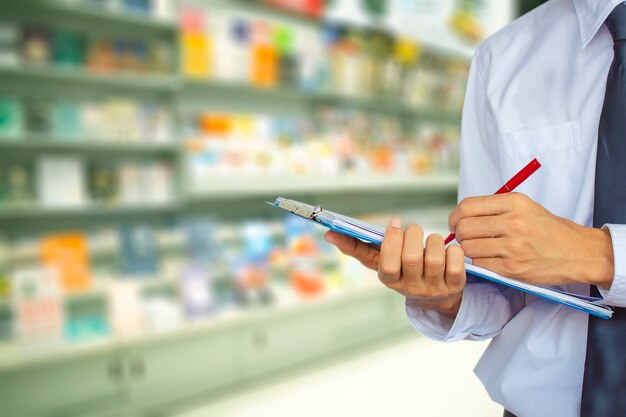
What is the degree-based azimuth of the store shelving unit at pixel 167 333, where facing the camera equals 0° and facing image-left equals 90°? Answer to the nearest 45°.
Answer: approximately 315°
